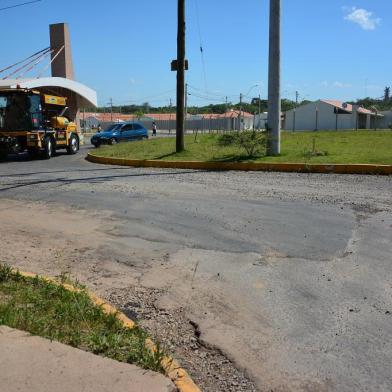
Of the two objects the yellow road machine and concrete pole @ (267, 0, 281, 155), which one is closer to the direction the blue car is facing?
the yellow road machine

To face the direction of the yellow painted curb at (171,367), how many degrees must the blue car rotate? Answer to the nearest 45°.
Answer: approximately 45° to its left

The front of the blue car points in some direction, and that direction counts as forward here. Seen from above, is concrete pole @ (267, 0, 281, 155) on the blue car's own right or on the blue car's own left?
on the blue car's own left

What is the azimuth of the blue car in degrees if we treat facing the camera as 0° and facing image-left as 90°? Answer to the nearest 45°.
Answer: approximately 45°

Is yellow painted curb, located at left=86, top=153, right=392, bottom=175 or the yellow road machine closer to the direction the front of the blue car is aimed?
the yellow road machine

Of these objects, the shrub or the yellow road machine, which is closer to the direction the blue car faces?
the yellow road machine

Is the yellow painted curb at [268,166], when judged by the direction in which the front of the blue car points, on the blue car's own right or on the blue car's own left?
on the blue car's own left

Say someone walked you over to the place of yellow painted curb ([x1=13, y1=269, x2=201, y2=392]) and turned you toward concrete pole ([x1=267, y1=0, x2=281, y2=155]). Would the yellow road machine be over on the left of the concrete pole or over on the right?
left

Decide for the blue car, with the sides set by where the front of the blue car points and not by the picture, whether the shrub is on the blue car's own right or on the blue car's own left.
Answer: on the blue car's own left

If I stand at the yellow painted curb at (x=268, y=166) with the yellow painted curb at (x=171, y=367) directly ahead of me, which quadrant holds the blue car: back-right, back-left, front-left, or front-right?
back-right
